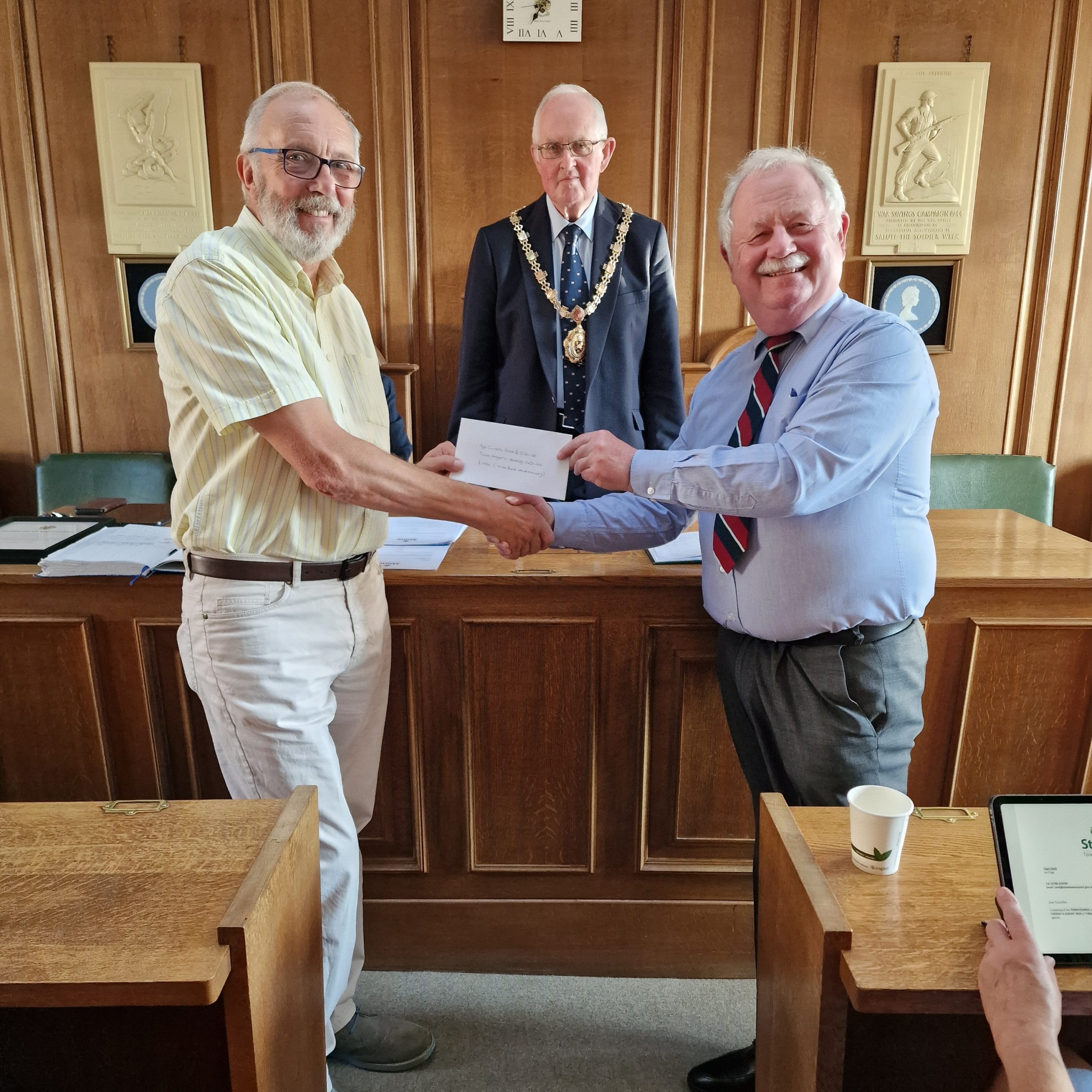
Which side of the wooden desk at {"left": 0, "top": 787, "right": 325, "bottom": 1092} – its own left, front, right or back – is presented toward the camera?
front

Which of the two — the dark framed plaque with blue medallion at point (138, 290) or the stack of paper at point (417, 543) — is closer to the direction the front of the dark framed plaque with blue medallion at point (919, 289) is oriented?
the stack of paper

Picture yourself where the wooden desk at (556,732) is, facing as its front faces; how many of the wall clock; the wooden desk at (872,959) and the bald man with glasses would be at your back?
2

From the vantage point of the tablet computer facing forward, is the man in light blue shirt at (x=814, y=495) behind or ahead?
behind

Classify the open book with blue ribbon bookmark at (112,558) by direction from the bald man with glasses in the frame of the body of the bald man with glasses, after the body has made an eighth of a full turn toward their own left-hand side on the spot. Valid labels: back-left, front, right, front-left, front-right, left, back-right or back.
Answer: right

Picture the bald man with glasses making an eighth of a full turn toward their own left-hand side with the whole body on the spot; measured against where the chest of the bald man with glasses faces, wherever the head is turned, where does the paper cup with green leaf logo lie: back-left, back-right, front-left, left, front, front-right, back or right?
front-right

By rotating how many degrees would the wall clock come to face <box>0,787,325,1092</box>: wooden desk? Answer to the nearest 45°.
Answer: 0° — it already faces it

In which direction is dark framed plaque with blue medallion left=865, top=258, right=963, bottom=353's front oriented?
toward the camera

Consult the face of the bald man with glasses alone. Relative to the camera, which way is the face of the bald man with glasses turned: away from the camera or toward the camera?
toward the camera

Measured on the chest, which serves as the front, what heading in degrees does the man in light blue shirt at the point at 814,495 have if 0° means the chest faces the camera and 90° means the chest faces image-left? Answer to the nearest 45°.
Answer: approximately 45°

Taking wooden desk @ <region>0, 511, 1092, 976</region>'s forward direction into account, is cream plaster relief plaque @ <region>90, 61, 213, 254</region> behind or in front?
behind

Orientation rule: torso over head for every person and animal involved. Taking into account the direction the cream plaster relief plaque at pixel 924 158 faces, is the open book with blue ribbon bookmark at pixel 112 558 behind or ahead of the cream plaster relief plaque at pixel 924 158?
ahead

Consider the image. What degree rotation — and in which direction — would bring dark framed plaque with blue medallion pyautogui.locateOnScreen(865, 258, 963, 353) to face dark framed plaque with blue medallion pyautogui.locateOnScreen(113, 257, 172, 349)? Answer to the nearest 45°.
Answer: approximately 90° to its right

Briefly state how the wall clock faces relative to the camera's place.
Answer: facing the viewer

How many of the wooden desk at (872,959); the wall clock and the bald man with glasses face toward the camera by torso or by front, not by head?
3

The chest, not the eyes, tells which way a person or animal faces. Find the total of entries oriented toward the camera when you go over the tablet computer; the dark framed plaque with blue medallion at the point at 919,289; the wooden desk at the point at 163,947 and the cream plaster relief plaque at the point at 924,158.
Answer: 4
